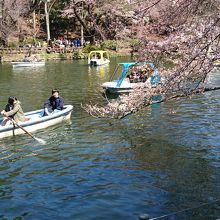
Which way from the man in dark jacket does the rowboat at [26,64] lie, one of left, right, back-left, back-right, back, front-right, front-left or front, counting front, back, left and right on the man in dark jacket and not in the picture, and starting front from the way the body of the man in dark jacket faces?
back-right

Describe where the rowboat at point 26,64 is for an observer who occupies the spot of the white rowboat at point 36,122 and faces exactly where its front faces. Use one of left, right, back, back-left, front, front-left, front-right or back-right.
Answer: front-left

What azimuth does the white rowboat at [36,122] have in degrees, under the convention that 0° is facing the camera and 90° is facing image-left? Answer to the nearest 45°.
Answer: approximately 225°

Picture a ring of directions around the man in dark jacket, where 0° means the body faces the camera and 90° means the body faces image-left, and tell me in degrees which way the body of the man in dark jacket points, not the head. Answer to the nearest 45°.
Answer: approximately 45°
